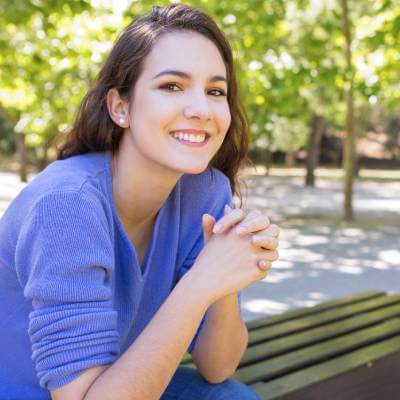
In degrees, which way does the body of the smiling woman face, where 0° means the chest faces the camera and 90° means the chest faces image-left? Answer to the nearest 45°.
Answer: approximately 315°

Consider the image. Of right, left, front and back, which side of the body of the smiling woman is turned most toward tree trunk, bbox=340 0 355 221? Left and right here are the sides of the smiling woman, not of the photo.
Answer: left
